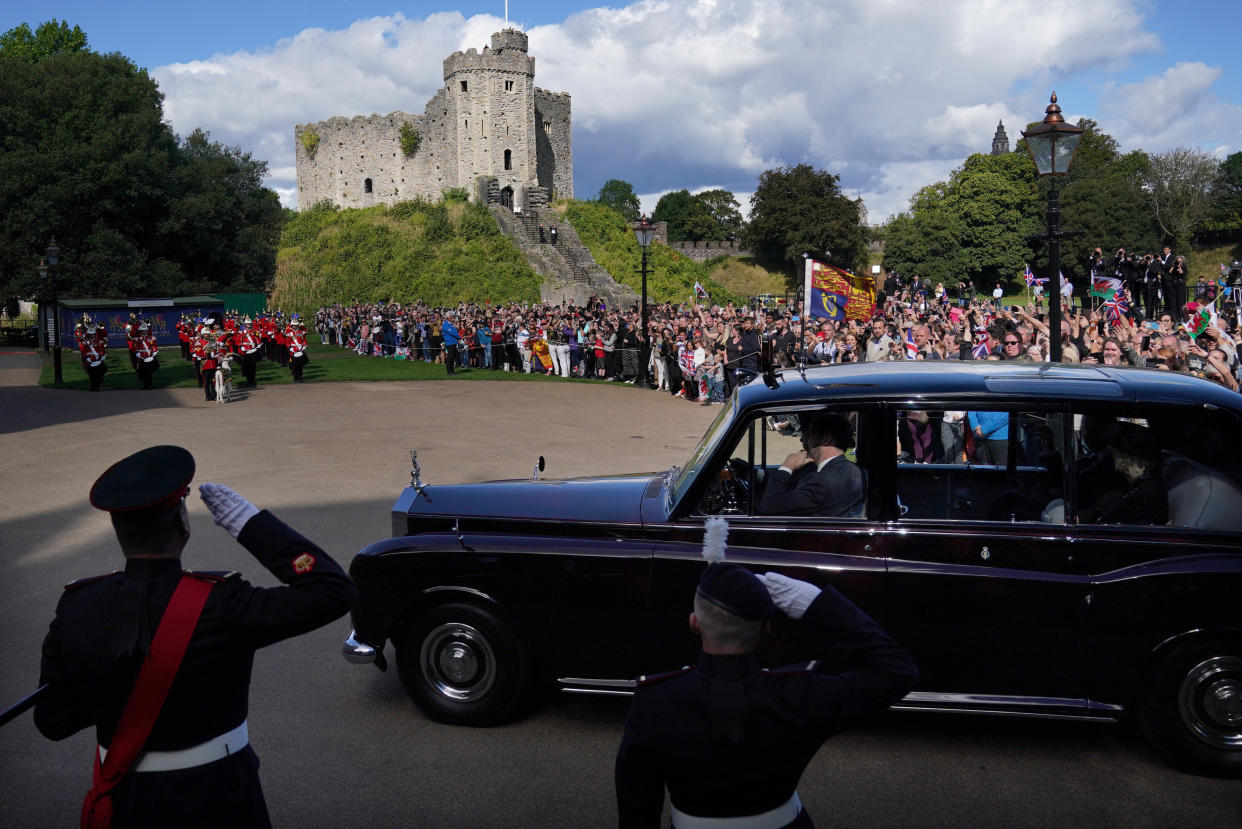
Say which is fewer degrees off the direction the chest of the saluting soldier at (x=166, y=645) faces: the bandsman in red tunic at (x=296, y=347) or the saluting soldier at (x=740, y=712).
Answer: the bandsman in red tunic

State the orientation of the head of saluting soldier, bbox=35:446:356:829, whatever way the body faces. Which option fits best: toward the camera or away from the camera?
away from the camera

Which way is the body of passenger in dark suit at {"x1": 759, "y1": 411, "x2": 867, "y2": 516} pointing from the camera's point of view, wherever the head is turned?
to the viewer's left

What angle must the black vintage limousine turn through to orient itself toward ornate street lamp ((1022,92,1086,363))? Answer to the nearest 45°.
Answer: approximately 90° to its right

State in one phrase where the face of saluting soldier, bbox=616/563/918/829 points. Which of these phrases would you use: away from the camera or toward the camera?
away from the camera

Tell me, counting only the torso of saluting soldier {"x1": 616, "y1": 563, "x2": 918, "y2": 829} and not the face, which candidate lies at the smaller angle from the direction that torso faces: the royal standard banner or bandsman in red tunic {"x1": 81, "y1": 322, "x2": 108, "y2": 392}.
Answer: the royal standard banner

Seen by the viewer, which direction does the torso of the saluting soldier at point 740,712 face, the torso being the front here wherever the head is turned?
away from the camera

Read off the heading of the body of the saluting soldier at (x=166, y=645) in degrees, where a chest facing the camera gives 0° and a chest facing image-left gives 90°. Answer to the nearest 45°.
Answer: approximately 180°
